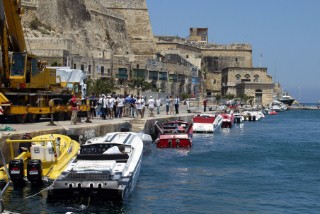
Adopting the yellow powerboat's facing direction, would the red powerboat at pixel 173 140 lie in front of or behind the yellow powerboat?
in front

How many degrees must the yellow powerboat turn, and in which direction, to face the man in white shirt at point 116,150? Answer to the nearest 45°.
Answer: approximately 45° to its right

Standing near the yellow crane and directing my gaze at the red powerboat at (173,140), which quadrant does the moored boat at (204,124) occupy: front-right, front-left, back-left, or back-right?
front-left

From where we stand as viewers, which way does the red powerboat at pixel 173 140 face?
facing away from the viewer

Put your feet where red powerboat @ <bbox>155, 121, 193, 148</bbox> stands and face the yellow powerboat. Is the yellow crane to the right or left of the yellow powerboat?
right

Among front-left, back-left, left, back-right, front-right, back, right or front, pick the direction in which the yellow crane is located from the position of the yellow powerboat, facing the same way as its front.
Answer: front-left

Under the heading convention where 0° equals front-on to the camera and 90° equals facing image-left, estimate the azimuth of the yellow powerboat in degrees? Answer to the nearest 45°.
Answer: approximately 225°

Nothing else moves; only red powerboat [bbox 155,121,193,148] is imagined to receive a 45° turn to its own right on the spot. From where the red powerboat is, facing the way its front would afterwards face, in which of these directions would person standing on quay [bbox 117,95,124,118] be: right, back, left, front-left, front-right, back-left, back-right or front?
left
